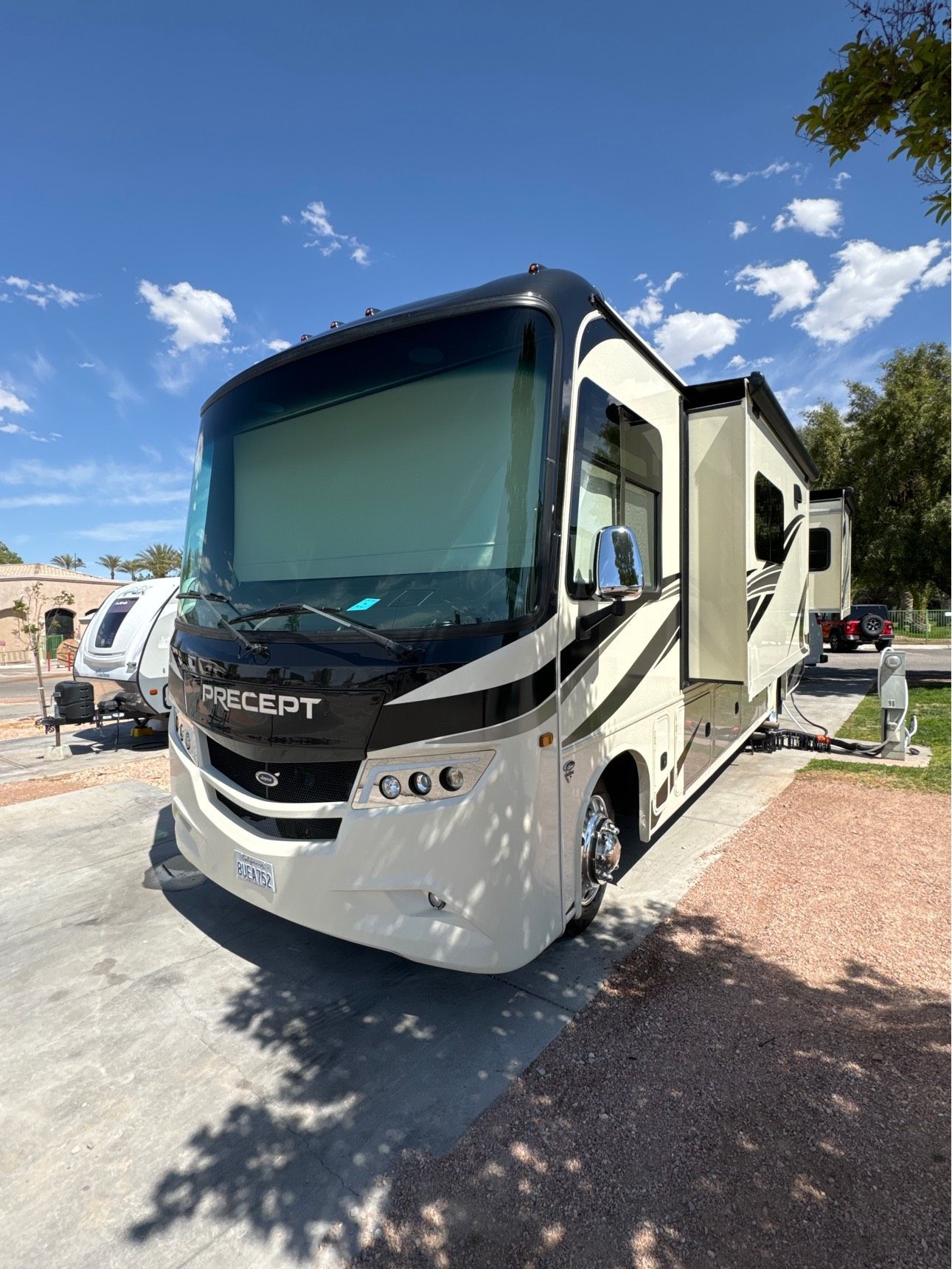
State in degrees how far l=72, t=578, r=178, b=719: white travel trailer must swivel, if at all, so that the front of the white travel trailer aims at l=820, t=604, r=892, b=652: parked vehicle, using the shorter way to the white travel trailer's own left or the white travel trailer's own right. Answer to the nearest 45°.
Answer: approximately 135° to the white travel trailer's own left

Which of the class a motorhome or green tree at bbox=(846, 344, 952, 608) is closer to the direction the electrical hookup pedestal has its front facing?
the class a motorhome

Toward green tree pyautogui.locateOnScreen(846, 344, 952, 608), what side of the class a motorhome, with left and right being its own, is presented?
back

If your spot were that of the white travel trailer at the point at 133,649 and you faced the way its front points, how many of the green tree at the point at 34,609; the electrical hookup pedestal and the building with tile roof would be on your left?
1

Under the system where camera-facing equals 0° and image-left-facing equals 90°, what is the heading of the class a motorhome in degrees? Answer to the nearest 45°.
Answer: approximately 45°

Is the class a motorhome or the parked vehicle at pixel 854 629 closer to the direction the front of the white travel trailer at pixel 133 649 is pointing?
the class a motorhome

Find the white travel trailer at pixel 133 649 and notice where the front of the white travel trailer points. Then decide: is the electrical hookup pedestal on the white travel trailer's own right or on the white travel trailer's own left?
on the white travel trailer's own left

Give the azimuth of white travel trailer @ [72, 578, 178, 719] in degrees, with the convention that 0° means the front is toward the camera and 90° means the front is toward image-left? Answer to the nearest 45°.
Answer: approximately 45°

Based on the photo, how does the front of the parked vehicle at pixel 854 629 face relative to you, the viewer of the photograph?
facing away from the viewer and to the left of the viewer

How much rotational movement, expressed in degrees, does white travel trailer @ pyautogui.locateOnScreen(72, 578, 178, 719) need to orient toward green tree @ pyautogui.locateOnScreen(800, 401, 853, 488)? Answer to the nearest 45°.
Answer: approximately 135° to its left
